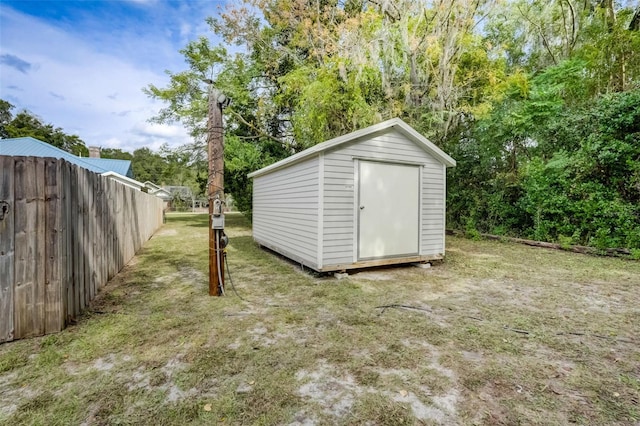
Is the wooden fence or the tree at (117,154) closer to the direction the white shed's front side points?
the wooden fence

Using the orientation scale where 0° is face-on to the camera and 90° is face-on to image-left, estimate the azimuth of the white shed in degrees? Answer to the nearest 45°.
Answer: approximately 315°

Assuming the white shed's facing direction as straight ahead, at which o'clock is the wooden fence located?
The wooden fence is roughly at 3 o'clock from the white shed.

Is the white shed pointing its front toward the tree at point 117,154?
no

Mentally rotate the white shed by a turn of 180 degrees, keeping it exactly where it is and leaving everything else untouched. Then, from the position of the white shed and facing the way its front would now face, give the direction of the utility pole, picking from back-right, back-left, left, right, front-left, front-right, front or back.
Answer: left
